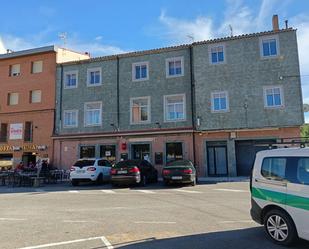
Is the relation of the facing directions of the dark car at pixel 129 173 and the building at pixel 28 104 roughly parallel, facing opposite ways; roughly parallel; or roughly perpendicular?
roughly parallel, facing opposite ways

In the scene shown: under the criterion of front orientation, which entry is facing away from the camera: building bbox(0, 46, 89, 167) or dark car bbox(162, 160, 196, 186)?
the dark car

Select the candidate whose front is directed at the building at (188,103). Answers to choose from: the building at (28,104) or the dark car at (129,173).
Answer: the dark car

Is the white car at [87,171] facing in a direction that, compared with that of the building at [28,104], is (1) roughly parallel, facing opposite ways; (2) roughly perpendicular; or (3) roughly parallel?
roughly parallel, facing opposite ways

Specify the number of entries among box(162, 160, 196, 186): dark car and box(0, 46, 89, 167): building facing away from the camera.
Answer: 1

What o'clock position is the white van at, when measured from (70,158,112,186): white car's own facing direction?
The white van is roughly at 4 o'clock from the white car.

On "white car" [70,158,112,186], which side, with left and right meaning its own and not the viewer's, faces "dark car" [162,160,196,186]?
right

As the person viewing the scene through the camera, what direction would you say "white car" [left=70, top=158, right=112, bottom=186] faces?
facing away from the viewer and to the right of the viewer

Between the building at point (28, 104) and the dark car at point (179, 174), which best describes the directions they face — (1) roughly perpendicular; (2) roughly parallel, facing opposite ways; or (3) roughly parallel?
roughly parallel, facing opposite ways

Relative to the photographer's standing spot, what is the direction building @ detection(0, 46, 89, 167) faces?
facing the viewer and to the left of the viewer

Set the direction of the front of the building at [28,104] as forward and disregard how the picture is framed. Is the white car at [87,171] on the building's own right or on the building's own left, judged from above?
on the building's own left

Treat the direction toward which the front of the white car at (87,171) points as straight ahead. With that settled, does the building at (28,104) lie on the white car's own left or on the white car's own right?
on the white car's own left

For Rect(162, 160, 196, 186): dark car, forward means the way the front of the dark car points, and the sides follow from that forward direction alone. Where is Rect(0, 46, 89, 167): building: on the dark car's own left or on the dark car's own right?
on the dark car's own left

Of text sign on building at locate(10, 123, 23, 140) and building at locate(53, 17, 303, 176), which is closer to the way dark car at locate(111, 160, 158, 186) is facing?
the building

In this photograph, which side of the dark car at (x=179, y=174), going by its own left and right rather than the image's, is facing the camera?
back

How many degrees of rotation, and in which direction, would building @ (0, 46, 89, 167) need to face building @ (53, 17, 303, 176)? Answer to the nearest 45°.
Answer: approximately 90° to its left

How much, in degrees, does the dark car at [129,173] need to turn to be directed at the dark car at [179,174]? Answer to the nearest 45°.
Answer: approximately 45° to its right

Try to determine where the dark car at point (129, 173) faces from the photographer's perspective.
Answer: facing away from the viewer and to the right of the viewer
